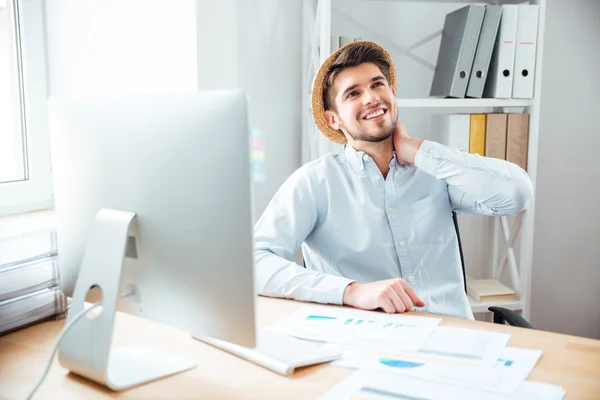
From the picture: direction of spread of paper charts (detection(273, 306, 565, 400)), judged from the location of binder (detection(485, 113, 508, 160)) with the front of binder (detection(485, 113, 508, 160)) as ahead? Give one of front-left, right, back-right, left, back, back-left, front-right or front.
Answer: front

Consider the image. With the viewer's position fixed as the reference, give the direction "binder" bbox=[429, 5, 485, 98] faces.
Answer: facing the viewer

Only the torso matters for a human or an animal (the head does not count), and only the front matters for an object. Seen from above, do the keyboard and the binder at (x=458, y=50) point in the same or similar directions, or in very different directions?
very different directions

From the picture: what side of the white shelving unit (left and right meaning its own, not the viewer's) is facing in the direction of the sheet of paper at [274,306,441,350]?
front

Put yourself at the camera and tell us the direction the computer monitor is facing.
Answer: facing away from the viewer and to the right of the viewer

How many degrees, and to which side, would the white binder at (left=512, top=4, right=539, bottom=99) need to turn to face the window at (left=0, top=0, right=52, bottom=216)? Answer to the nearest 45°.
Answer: approximately 45° to its right

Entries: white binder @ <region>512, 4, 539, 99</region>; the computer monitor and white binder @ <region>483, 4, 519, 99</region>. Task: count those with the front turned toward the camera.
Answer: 2

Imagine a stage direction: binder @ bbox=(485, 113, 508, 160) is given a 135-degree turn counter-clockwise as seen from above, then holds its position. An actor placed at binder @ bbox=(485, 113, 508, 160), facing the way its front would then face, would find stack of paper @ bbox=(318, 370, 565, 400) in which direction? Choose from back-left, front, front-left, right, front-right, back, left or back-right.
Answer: back-right

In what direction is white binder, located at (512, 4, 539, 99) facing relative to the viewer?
toward the camera

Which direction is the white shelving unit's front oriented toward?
toward the camera

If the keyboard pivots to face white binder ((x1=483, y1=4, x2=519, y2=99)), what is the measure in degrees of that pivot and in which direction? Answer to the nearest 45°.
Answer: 0° — it already faces it

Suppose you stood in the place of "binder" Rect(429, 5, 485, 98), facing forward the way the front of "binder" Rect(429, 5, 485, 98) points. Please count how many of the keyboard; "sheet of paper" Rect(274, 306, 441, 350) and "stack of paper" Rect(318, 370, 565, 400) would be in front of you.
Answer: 3

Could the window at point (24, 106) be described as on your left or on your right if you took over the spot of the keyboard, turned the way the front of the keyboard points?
on your left

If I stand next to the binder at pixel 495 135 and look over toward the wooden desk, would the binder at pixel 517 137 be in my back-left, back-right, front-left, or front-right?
back-left

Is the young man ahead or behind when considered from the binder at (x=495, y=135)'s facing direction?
ahead

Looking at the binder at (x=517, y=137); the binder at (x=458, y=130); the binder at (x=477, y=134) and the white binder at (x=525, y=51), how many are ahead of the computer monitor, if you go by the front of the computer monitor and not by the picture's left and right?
4

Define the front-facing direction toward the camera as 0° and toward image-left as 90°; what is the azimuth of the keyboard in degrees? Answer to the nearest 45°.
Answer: approximately 225°

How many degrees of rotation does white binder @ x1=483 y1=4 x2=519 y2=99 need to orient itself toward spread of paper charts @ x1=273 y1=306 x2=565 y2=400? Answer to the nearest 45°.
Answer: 0° — it already faces it

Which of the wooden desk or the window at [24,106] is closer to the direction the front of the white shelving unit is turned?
the wooden desk
